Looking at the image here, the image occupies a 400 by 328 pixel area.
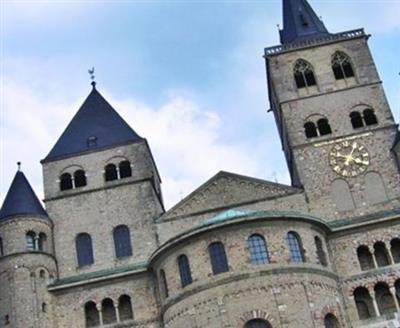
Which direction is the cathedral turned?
toward the camera
